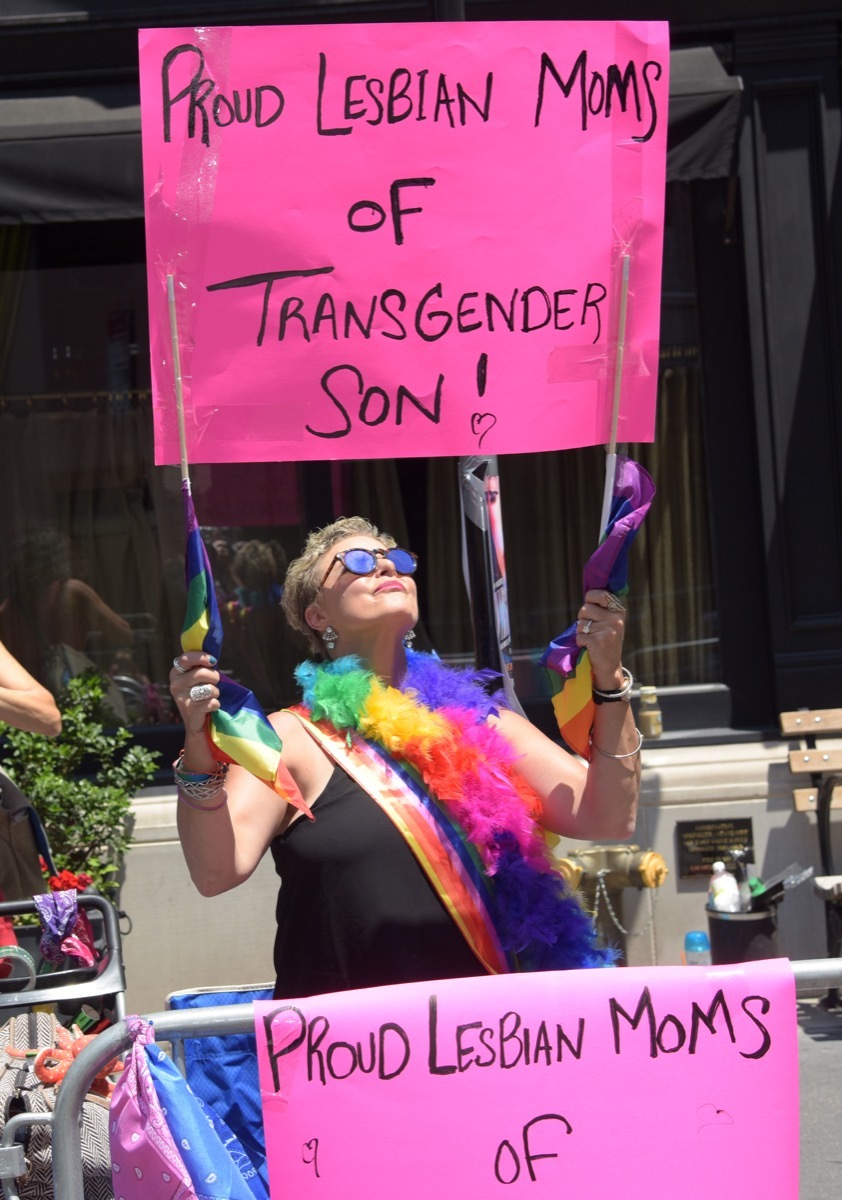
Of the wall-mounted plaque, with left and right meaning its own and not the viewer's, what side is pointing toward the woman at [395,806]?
front

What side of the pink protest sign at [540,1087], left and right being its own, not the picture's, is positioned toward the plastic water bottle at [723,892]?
back

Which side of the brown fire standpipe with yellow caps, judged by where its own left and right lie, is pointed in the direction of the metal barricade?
front

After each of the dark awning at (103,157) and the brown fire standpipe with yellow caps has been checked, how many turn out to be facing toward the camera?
2

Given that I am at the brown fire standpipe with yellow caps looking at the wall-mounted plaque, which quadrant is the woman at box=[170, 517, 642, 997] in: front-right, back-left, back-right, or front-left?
back-right

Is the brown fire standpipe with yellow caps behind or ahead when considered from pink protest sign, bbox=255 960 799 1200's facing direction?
behind

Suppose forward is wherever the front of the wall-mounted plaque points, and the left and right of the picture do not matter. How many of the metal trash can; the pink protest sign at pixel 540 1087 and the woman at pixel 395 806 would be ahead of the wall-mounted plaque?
3

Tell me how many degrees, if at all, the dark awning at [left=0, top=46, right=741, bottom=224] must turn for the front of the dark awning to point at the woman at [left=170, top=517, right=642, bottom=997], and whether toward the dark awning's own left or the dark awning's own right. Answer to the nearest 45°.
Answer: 0° — it already faces them
